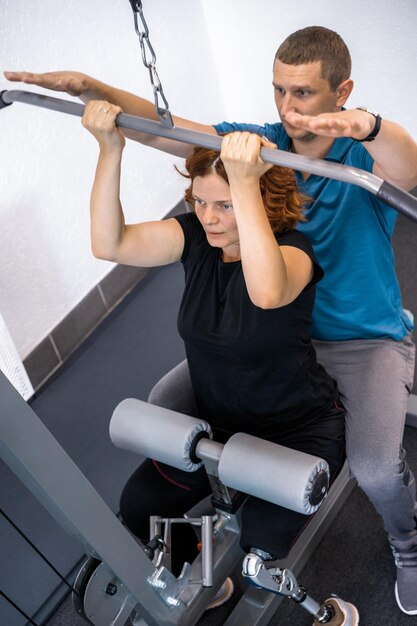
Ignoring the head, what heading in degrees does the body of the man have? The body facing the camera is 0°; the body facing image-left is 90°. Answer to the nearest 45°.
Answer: approximately 45°

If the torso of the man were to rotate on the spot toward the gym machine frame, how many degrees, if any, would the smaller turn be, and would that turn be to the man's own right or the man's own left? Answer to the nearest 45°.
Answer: approximately 45° to the man's own right
